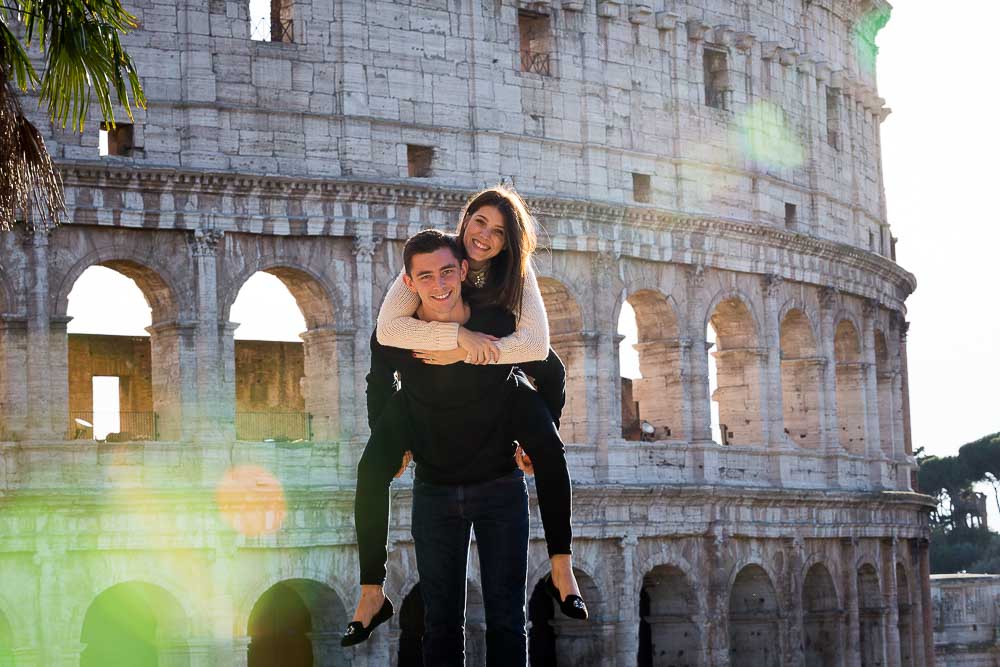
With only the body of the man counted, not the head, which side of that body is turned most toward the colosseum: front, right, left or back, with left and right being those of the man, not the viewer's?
back

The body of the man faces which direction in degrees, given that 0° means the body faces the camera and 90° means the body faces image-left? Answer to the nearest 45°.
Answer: approximately 0°

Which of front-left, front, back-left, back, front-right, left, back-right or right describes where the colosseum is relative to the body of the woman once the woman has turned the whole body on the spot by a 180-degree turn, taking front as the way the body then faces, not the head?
front

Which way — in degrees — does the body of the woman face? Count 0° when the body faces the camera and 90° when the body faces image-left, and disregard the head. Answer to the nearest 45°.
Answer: approximately 0°
